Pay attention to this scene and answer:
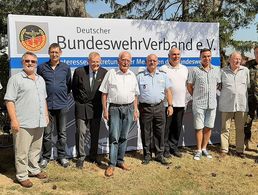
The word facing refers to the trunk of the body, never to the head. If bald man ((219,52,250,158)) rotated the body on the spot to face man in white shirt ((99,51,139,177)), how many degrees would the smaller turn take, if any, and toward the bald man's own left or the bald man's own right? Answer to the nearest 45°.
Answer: approximately 45° to the bald man's own right

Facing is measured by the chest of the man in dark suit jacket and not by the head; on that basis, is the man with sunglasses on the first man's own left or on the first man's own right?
on the first man's own right

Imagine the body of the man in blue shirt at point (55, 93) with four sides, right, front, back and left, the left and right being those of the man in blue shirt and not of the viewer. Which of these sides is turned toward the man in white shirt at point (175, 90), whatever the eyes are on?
left

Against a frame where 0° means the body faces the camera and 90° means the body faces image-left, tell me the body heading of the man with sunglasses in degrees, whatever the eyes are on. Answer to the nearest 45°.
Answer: approximately 315°

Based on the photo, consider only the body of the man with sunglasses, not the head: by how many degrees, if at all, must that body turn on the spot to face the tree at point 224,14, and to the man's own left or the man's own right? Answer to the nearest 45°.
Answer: approximately 90° to the man's own left
